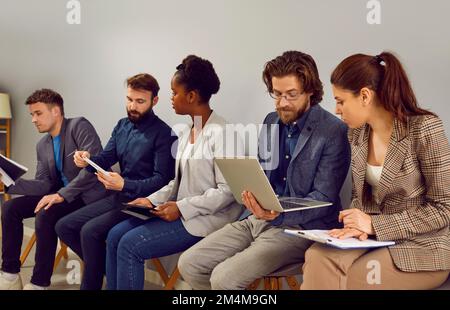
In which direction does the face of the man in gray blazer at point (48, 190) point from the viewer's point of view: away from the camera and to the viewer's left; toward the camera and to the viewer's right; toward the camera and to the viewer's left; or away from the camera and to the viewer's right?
toward the camera and to the viewer's left

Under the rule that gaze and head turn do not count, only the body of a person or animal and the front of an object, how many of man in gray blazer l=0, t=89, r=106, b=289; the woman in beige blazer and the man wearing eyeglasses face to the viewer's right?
0

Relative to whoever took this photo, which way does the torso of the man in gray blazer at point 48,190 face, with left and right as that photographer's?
facing the viewer and to the left of the viewer

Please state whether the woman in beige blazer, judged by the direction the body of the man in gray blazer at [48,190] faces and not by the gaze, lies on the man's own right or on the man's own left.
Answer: on the man's own left

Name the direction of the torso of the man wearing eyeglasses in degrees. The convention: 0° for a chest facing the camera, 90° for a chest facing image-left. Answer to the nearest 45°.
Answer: approximately 45°

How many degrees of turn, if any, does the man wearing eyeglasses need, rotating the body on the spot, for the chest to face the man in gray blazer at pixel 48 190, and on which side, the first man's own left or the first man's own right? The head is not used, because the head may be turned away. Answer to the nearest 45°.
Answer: approximately 90° to the first man's own right

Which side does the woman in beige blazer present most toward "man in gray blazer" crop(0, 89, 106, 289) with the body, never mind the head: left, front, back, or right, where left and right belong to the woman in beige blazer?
right

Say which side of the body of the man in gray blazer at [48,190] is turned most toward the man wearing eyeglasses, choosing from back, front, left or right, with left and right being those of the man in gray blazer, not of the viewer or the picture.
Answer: left
